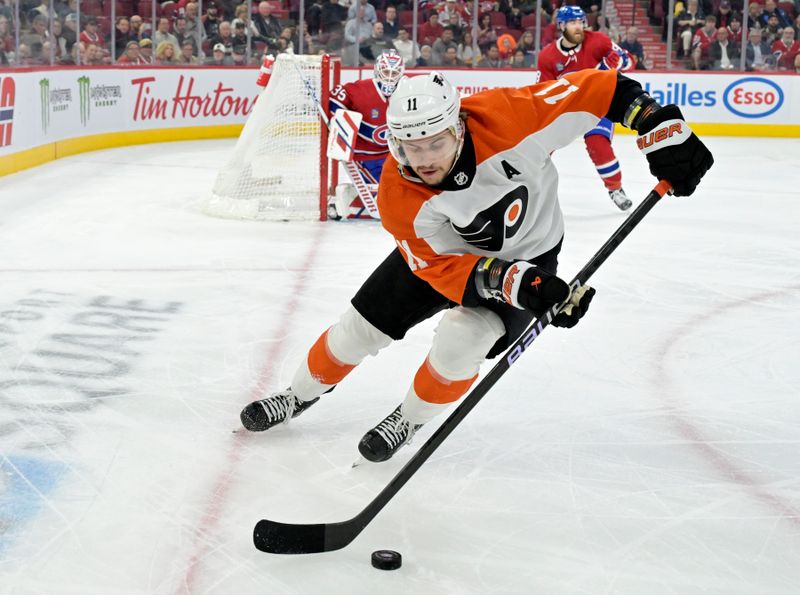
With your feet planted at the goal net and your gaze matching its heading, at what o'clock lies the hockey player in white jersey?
The hockey player in white jersey is roughly at 3 o'clock from the goal net.

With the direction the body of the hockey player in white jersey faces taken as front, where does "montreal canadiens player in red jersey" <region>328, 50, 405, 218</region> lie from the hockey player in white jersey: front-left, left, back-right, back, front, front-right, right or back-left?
back-right

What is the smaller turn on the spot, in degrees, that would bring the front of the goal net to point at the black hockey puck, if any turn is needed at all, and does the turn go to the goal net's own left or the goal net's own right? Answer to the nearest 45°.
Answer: approximately 90° to the goal net's own right

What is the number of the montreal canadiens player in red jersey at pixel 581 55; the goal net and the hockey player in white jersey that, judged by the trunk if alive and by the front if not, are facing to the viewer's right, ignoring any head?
1

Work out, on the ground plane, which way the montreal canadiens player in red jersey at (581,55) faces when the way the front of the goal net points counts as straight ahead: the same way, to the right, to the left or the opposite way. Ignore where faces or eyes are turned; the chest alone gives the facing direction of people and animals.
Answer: to the right

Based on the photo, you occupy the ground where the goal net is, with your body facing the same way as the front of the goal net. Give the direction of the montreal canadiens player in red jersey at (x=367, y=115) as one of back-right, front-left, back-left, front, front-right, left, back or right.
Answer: front-right

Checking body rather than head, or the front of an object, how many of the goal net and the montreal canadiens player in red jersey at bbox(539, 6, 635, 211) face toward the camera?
1

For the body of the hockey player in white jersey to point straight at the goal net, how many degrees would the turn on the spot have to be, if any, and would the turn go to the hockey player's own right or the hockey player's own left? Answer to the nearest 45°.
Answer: approximately 135° to the hockey player's own right

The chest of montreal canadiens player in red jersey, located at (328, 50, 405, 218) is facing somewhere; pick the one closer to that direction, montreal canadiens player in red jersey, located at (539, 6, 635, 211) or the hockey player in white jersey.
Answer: the hockey player in white jersey

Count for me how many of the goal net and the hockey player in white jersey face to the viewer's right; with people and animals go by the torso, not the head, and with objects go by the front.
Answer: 1

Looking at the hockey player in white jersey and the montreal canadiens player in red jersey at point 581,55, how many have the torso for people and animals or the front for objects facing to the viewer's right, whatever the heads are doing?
0

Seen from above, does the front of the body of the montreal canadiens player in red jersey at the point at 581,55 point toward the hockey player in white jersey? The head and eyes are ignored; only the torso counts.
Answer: yes

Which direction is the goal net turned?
to the viewer's right
